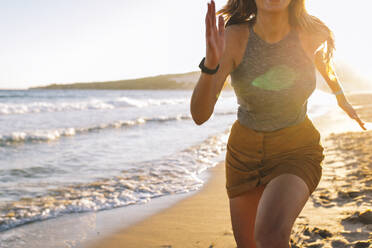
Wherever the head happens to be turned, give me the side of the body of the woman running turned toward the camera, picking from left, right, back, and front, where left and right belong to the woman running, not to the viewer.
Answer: front

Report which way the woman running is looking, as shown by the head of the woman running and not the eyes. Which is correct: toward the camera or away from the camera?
toward the camera
